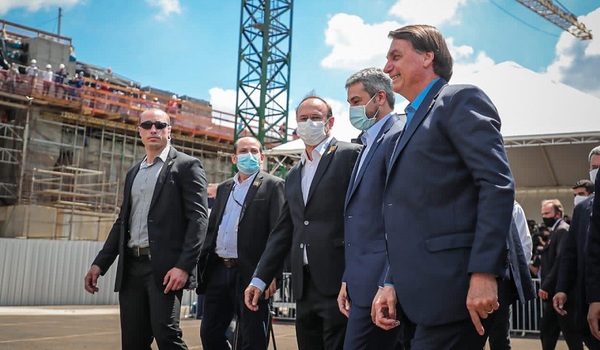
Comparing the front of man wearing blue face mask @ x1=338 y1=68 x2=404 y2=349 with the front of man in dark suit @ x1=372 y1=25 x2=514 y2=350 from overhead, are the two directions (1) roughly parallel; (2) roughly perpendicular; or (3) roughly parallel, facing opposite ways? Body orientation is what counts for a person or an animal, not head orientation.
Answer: roughly parallel

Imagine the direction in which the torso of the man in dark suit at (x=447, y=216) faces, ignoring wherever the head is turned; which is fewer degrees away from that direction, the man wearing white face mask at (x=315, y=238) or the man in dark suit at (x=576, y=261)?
the man wearing white face mask

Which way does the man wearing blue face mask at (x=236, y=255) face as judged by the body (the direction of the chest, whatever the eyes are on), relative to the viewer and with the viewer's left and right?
facing the viewer and to the left of the viewer

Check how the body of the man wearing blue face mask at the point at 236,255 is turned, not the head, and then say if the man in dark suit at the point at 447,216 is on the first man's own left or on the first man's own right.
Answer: on the first man's own left

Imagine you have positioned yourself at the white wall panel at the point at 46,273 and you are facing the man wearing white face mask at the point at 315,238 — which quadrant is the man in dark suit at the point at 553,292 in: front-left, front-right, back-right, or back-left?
front-left

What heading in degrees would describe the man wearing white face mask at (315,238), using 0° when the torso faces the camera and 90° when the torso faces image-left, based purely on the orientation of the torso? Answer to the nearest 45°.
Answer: approximately 45°

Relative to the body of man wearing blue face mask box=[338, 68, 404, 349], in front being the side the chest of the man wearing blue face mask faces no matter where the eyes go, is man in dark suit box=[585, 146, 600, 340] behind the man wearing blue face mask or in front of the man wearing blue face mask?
behind

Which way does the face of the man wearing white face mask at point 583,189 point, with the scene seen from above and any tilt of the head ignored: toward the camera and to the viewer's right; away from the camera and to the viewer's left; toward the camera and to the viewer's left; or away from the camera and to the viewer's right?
toward the camera and to the viewer's left

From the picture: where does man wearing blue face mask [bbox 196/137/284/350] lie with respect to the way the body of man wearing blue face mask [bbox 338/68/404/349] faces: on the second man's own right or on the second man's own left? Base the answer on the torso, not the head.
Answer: on the second man's own right

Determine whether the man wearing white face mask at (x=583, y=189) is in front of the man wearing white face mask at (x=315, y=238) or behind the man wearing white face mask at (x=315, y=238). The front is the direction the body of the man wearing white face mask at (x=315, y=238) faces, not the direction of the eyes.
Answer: behind

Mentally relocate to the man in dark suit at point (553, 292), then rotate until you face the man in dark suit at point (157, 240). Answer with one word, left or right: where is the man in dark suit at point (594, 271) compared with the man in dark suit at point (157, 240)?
left

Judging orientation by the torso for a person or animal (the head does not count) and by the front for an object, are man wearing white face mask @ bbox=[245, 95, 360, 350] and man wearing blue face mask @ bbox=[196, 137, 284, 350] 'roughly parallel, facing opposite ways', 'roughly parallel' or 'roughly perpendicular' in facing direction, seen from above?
roughly parallel

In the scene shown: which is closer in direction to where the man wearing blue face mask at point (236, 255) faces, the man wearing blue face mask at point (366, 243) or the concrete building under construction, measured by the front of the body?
the man wearing blue face mask
